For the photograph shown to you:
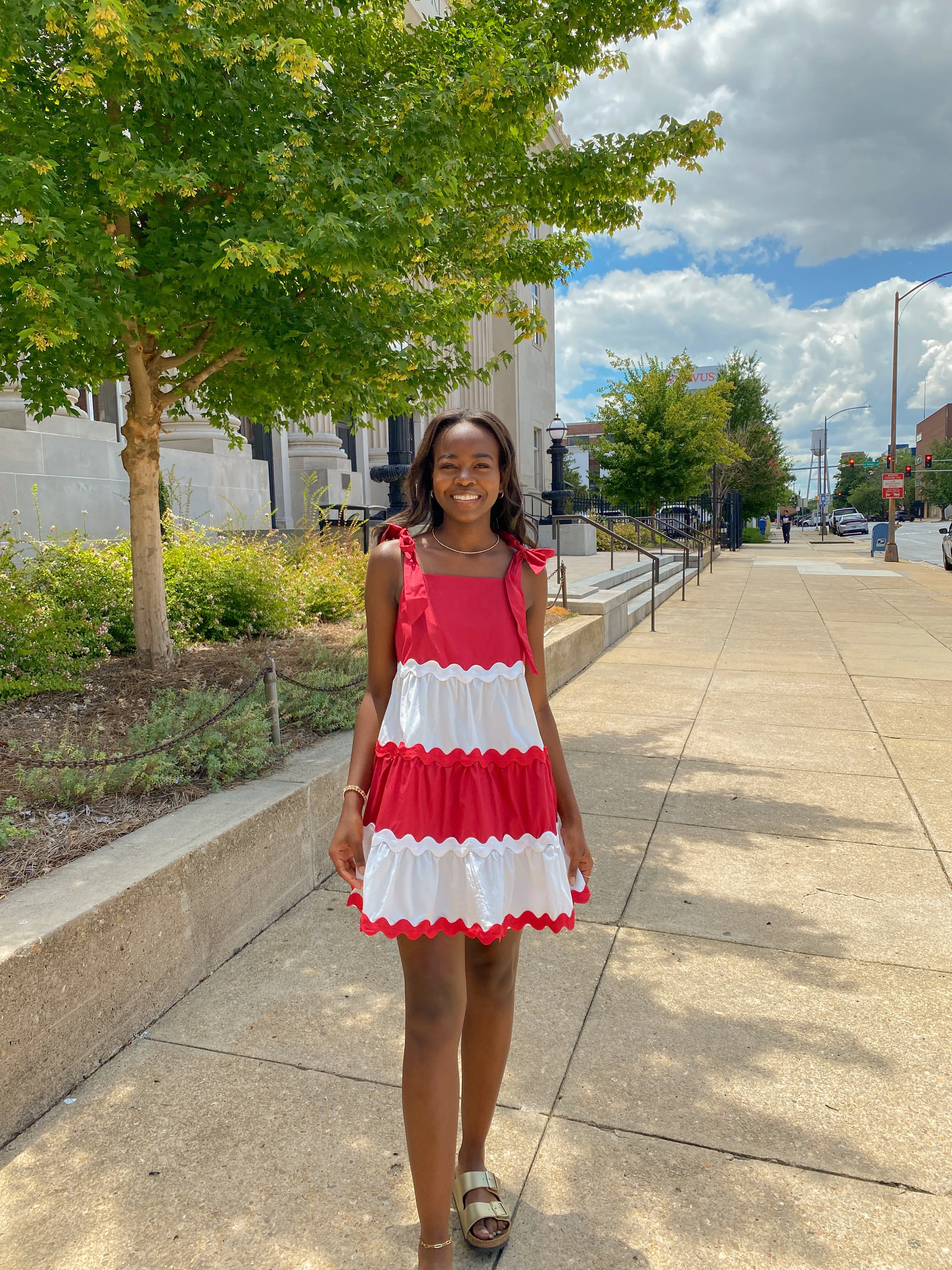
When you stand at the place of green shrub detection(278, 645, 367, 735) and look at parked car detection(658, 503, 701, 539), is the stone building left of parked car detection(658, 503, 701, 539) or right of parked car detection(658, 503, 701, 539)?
left

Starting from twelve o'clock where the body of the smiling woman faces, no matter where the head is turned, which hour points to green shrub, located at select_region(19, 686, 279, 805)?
The green shrub is roughly at 5 o'clock from the smiling woman.

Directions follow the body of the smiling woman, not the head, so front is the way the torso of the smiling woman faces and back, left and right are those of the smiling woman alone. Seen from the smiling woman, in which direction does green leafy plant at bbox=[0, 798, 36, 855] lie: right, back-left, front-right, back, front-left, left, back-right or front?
back-right

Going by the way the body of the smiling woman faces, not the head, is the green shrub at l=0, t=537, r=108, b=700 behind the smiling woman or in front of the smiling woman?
behind

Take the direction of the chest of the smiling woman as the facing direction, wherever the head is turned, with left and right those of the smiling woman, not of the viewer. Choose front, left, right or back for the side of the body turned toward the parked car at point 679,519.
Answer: back

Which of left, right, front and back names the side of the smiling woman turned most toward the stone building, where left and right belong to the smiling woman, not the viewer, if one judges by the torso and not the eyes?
back

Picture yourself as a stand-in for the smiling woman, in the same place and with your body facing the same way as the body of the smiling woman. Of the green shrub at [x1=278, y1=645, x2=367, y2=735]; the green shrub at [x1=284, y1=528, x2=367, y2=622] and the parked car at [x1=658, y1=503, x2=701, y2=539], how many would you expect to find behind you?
3

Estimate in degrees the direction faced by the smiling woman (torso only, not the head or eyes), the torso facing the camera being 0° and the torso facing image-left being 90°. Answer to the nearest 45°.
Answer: approximately 0°

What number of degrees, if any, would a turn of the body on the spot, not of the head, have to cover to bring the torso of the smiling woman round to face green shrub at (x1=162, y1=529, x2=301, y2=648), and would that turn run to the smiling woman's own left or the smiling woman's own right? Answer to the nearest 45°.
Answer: approximately 180°

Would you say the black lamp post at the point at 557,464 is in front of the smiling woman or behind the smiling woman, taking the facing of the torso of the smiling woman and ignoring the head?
behind

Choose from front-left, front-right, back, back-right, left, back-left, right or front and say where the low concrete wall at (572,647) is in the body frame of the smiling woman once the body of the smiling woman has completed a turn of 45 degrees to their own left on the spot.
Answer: back-left

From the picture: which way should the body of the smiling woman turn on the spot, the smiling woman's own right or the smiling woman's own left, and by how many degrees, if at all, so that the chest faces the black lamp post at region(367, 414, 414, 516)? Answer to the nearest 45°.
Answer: approximately 180°
